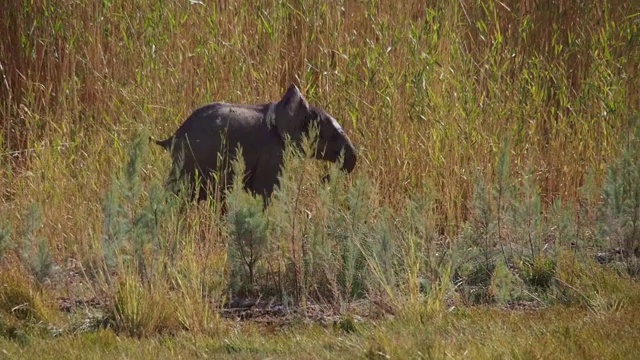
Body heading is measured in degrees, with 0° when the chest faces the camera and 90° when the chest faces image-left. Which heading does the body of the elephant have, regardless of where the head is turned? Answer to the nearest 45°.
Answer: approximately 270°
